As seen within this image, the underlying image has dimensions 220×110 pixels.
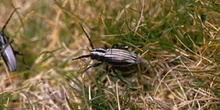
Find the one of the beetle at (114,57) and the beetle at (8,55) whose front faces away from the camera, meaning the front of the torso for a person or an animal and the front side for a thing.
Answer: the beetle at (8,55)

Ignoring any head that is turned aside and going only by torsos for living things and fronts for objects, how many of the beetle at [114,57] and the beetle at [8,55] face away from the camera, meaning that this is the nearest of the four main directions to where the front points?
1

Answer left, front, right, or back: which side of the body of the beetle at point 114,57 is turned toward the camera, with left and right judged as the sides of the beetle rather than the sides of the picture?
left

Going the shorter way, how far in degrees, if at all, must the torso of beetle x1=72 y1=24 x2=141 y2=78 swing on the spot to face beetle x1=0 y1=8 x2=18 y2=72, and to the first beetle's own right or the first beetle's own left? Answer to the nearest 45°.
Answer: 0° — it already faces it

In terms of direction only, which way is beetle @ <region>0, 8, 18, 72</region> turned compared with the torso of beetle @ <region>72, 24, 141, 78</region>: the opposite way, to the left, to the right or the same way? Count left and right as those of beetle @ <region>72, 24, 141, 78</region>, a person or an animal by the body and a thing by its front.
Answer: to the right

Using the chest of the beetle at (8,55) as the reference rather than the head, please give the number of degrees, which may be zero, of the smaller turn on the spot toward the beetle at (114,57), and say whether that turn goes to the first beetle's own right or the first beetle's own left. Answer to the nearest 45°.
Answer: approximately 135° to the first beetle's own right

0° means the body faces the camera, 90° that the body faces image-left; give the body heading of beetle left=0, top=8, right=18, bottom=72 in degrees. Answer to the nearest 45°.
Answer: approximately 180°
